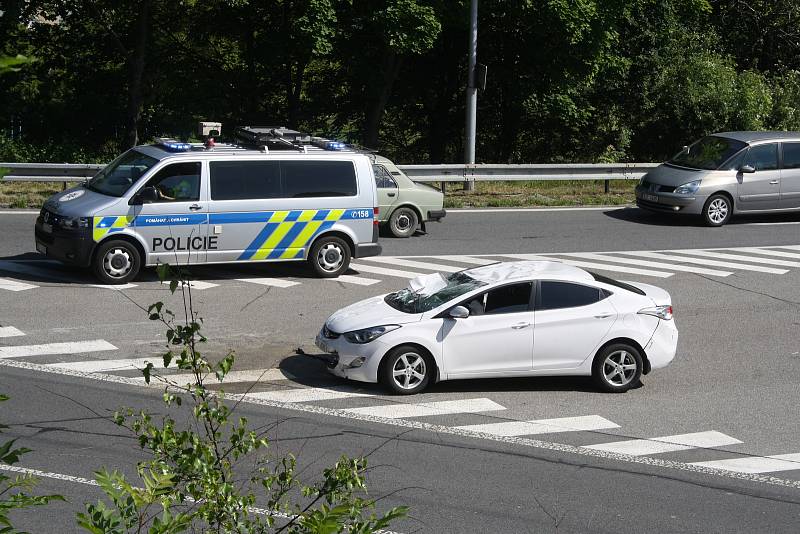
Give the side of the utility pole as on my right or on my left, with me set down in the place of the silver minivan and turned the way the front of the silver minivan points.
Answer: on my right

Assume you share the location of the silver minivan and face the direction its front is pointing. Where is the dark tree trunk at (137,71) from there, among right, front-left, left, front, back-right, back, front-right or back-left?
front-right

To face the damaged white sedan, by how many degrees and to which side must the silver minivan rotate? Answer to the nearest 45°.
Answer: approximately 45° to its left

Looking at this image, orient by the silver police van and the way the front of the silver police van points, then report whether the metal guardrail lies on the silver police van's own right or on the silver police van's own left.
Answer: on the silver police van's own right

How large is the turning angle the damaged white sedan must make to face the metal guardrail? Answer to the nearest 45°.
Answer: approximately 90° to its right

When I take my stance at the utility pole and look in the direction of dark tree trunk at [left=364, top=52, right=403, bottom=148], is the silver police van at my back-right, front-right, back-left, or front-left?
back-left

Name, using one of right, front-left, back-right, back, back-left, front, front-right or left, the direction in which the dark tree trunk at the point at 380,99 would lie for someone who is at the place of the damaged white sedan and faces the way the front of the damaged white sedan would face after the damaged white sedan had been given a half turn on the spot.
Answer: left

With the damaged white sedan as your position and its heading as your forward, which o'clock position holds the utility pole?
The utility pole is roughly at 3 o'clock from the damaged white sedan.

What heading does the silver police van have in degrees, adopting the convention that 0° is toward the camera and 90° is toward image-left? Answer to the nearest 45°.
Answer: approximately 90°

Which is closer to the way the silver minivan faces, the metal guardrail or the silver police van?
the silver police van

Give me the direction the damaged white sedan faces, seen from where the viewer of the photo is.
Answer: facing to the left of the viewer

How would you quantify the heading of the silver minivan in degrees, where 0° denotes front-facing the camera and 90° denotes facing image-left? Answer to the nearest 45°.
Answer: approximately 45°

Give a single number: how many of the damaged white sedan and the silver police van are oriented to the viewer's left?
2
